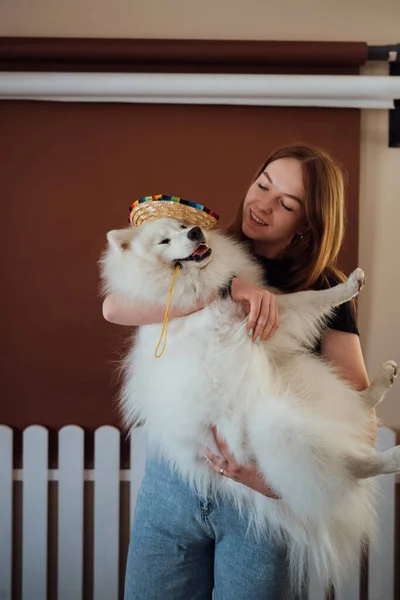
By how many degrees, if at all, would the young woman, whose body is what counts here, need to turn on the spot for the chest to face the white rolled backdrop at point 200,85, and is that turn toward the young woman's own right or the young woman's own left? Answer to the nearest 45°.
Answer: approximately 180°

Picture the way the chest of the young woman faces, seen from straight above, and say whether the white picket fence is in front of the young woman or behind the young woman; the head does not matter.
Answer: behind

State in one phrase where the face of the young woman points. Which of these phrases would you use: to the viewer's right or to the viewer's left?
to the viewer's left

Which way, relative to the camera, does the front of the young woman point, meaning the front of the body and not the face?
toward the camera
